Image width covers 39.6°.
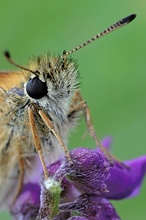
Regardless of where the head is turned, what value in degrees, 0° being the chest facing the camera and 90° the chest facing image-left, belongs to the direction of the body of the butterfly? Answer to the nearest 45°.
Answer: approximately 315°
